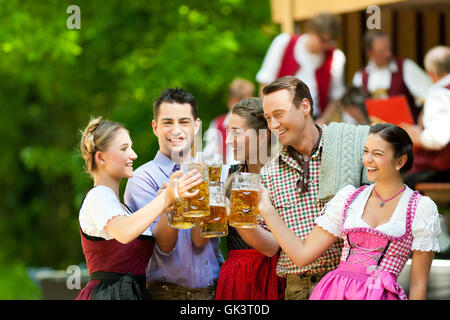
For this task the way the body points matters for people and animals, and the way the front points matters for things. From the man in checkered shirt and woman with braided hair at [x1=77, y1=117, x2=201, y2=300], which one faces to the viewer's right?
the woman with braided hair

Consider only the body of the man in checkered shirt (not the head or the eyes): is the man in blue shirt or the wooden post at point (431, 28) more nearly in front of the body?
the man in blue shirt

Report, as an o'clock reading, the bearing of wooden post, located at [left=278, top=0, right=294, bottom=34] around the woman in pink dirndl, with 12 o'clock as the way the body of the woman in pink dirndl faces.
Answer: The wooden post is roughly at 4 o'clock from the woman in pink dirndl.

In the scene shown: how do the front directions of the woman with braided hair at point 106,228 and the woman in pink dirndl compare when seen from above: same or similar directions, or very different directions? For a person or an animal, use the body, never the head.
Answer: very different directions

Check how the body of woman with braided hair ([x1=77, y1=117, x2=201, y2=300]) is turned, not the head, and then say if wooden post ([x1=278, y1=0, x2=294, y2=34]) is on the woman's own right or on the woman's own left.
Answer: on the woman's own left

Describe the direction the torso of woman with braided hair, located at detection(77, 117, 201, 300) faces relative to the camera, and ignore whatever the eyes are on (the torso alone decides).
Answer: to the viewer's right

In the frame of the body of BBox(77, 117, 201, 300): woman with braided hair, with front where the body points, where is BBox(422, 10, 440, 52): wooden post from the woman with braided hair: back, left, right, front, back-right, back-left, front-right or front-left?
front-left

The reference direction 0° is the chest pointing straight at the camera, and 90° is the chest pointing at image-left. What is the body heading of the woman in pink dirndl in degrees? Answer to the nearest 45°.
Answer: approximately 45°

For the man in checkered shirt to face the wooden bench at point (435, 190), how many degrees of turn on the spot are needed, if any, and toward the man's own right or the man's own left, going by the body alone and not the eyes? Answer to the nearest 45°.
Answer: approximately 180°

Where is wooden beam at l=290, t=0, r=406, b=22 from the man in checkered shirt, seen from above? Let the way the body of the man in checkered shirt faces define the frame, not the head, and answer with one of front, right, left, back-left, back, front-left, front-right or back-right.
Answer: back-right

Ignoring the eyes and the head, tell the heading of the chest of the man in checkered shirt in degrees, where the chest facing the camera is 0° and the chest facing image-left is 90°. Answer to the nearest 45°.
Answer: approximately 45°

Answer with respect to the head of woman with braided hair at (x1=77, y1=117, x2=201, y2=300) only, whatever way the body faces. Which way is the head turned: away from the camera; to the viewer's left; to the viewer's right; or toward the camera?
to the viewer's right
